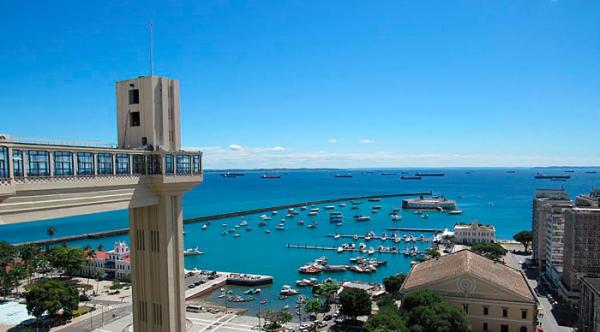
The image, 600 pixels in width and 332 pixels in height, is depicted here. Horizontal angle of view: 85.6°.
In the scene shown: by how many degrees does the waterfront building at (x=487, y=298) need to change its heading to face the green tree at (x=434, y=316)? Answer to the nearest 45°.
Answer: approximately 45° to its right

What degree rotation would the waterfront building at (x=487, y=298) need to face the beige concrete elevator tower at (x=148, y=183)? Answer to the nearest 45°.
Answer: approximately 45° to its right

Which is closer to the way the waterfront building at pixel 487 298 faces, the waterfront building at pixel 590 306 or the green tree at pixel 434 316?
the green tree

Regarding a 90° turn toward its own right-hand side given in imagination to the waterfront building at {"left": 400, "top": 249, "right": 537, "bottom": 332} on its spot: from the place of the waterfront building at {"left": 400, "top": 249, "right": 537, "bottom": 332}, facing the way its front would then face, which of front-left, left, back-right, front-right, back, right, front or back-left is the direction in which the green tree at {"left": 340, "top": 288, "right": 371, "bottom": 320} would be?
front

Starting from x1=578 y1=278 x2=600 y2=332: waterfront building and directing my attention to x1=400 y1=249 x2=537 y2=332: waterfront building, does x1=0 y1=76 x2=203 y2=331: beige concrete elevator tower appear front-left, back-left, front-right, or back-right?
front-left

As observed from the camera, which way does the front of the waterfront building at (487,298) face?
facing the viewer

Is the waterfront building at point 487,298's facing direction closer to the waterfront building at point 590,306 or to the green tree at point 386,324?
the green tree

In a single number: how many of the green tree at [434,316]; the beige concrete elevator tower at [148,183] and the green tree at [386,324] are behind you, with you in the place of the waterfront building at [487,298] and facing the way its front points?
0

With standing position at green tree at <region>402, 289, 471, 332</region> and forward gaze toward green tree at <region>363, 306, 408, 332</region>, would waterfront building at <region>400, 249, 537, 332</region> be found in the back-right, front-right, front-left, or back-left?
back-right

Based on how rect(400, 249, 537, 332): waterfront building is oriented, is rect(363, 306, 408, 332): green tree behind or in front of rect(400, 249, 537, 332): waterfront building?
in front

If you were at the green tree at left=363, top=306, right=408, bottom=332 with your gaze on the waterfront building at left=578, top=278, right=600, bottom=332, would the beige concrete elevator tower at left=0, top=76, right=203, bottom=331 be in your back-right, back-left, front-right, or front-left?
back-right
